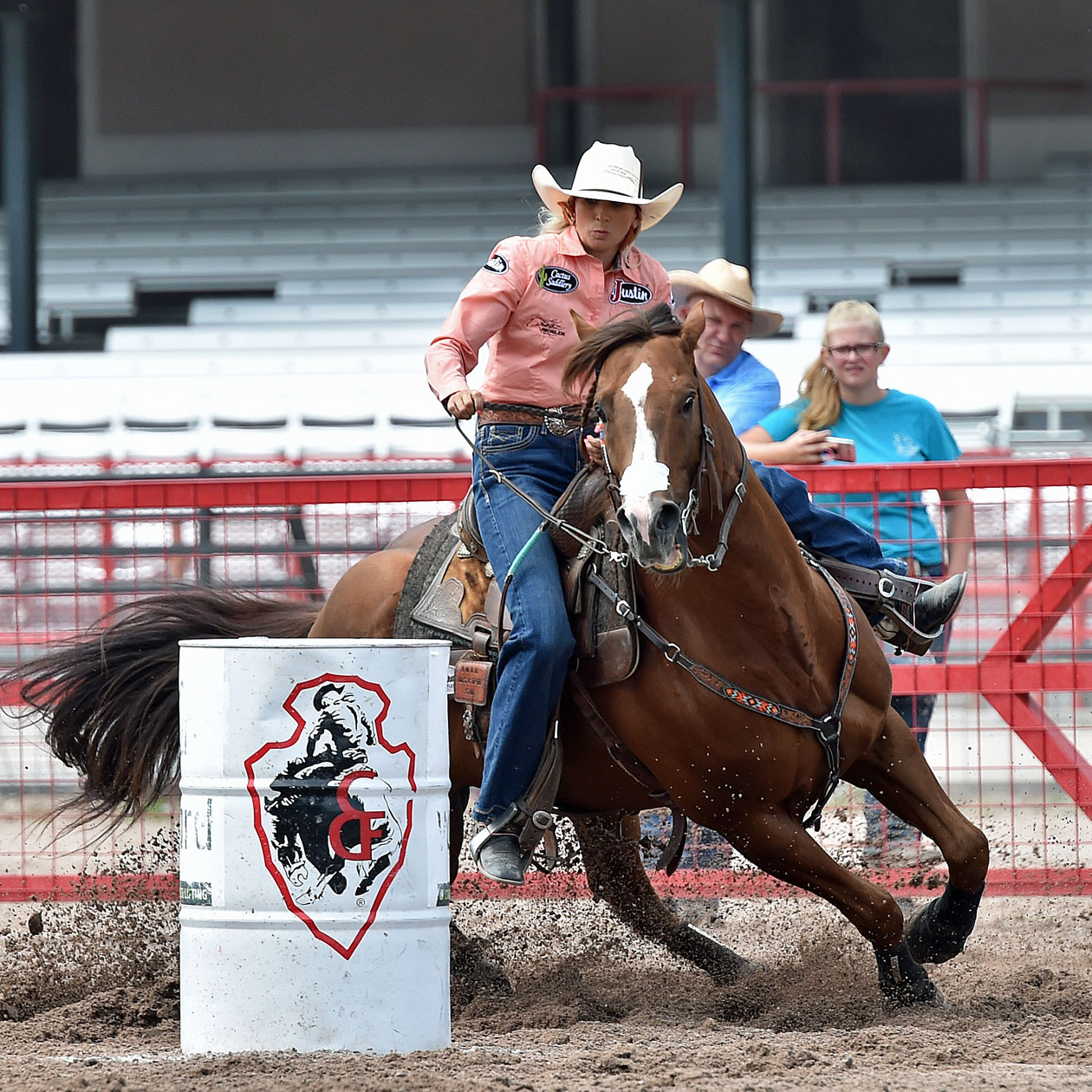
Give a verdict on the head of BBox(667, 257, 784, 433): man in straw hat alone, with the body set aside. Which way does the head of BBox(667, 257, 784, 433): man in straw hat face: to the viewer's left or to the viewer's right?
to the viewer's left

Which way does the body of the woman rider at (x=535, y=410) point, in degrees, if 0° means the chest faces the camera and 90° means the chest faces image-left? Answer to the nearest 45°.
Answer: approximately 315°

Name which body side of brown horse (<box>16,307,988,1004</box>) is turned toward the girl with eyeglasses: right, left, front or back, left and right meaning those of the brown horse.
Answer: left

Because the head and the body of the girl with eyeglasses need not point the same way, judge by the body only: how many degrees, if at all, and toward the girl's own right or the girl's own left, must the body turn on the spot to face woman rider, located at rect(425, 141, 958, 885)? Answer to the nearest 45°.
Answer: approximately 45° to the girl's own right

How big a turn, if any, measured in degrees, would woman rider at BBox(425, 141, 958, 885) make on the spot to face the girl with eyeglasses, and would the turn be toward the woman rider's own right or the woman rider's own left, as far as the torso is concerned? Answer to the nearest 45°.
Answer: approximately 90° to the woman rider's own left
